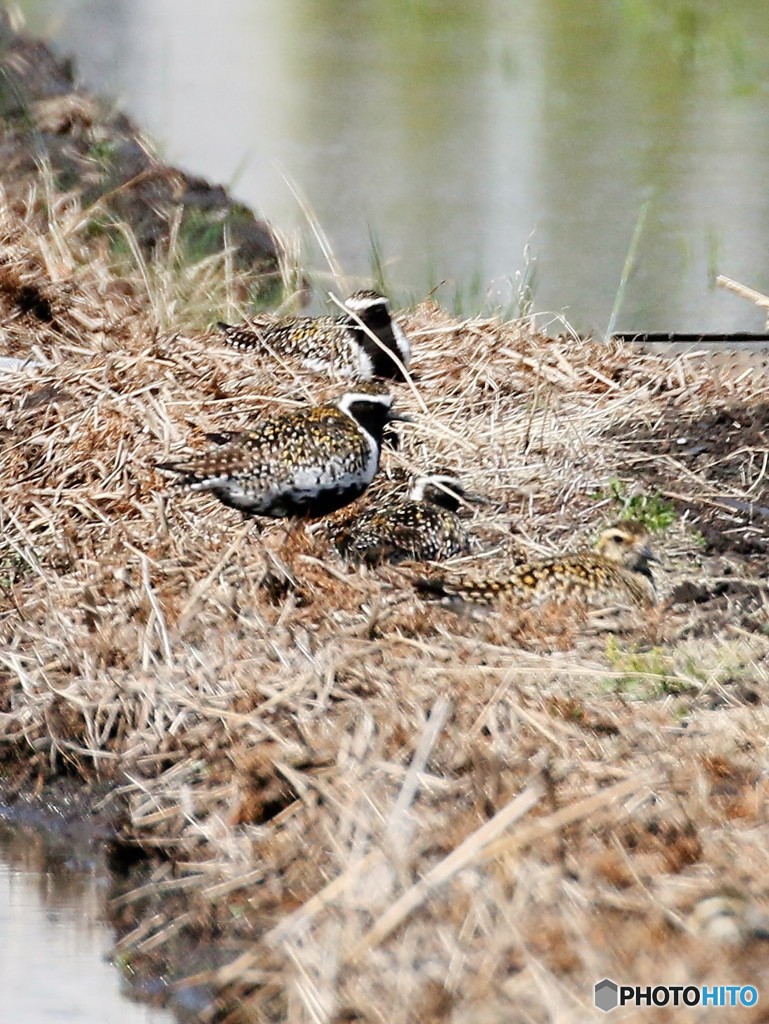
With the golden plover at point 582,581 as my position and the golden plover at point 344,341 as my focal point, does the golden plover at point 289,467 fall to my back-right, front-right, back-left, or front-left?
front-left

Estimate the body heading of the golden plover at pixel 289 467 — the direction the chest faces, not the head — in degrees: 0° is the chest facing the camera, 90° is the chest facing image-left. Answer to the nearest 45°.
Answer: approximately 270°

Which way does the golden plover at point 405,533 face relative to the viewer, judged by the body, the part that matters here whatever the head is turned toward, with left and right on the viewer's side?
facing to the right of the viewer

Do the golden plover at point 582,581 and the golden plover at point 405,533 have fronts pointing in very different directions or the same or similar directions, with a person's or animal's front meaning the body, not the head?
same or similar directions

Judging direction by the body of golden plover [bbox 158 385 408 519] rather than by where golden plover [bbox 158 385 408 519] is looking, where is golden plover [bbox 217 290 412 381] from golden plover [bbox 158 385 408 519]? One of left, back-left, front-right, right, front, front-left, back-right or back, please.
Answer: left

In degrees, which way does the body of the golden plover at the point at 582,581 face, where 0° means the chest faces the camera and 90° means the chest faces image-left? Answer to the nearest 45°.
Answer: approximately 270°

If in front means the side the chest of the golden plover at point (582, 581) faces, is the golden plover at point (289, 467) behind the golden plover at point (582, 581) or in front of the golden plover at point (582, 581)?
behind

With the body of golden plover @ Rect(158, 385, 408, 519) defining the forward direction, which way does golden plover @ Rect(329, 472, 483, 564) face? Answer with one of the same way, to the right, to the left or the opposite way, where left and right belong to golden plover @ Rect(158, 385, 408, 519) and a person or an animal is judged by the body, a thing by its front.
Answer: the same way

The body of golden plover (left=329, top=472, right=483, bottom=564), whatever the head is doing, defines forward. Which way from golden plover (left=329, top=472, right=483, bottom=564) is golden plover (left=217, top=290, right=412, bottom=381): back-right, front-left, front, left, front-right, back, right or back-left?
left

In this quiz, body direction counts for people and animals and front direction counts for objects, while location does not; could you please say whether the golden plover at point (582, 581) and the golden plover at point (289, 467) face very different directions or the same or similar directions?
same or similar directions

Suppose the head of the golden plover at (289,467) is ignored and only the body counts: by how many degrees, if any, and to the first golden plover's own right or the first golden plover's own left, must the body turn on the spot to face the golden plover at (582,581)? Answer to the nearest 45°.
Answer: approximately 45° to the first golden plover's own right
